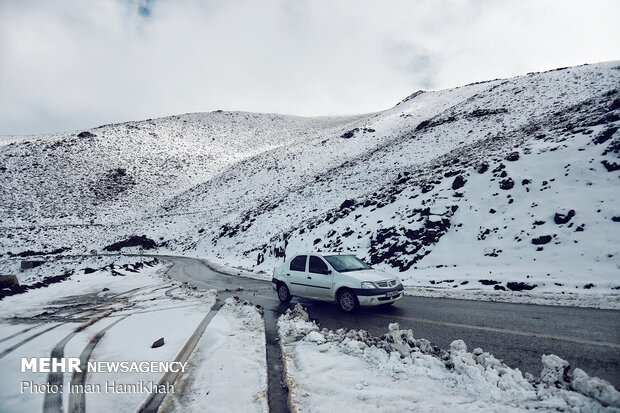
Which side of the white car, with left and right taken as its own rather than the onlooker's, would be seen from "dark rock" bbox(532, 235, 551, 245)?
left

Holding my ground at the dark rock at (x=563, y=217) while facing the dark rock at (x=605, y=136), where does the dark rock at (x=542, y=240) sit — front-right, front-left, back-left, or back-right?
back-left

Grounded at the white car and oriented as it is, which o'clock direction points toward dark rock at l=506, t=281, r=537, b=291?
The dark rock is roughly at 10 o'clock from the white car.

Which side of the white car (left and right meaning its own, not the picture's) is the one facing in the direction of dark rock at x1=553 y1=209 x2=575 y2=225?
left

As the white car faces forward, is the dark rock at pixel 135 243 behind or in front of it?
behind

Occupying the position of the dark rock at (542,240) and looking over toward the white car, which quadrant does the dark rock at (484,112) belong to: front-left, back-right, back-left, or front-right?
back-right

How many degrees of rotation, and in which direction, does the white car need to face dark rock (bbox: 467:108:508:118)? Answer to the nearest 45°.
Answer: approximately 90° to its left

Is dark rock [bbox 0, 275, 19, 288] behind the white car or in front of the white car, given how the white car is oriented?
behind

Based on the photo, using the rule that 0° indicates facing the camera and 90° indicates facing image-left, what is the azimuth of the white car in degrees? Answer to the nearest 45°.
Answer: approximately 315°

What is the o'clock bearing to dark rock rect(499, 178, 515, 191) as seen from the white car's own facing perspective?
The dark rock is roughly at 9 o'clock from the white car.

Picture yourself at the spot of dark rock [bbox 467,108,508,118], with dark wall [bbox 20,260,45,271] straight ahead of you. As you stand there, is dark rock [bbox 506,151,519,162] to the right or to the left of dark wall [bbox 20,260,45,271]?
left

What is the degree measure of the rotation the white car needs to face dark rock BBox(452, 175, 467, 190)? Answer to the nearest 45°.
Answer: approximately 90° to its left

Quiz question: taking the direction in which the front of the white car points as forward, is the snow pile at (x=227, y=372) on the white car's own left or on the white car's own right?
on the white car's own right

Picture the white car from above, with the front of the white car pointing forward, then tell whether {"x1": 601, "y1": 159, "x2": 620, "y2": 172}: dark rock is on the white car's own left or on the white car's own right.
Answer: on the white car's own left

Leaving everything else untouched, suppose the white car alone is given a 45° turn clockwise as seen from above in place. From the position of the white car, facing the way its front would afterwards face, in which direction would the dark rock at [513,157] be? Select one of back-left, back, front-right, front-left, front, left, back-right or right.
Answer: back-left
